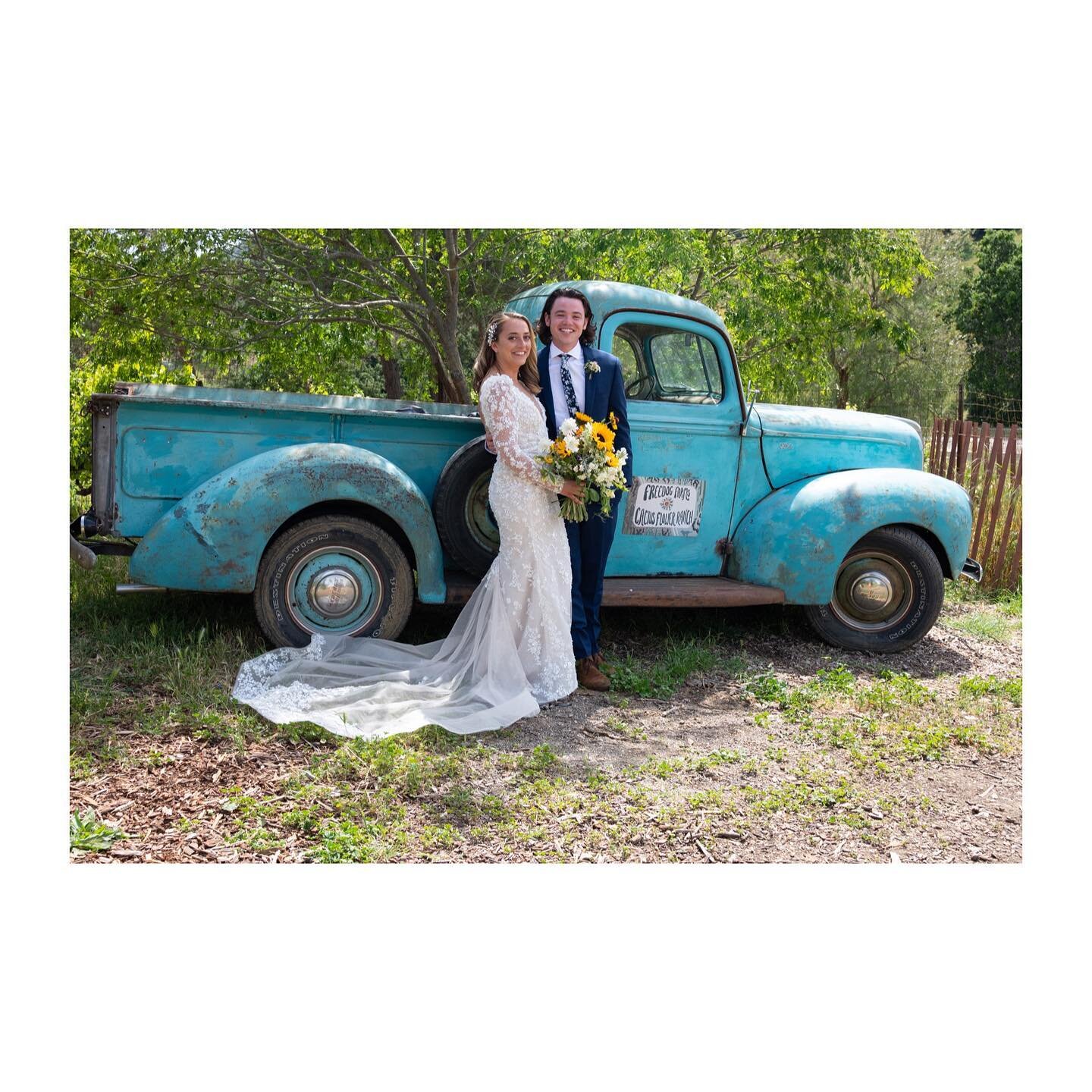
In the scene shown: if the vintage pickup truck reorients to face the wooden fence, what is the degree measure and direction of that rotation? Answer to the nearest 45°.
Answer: approximately 45° to its left

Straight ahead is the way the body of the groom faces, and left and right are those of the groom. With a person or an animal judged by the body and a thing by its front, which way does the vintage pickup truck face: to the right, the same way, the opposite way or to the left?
to the left

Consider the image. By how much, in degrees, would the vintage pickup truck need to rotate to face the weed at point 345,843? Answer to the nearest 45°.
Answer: approximately 90° to its right

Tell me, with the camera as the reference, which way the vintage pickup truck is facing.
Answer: facing to the right of the viewer

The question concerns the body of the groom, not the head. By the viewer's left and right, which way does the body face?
facing the viewer

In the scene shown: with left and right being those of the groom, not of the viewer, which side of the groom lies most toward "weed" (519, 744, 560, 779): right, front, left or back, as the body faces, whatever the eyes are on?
front
